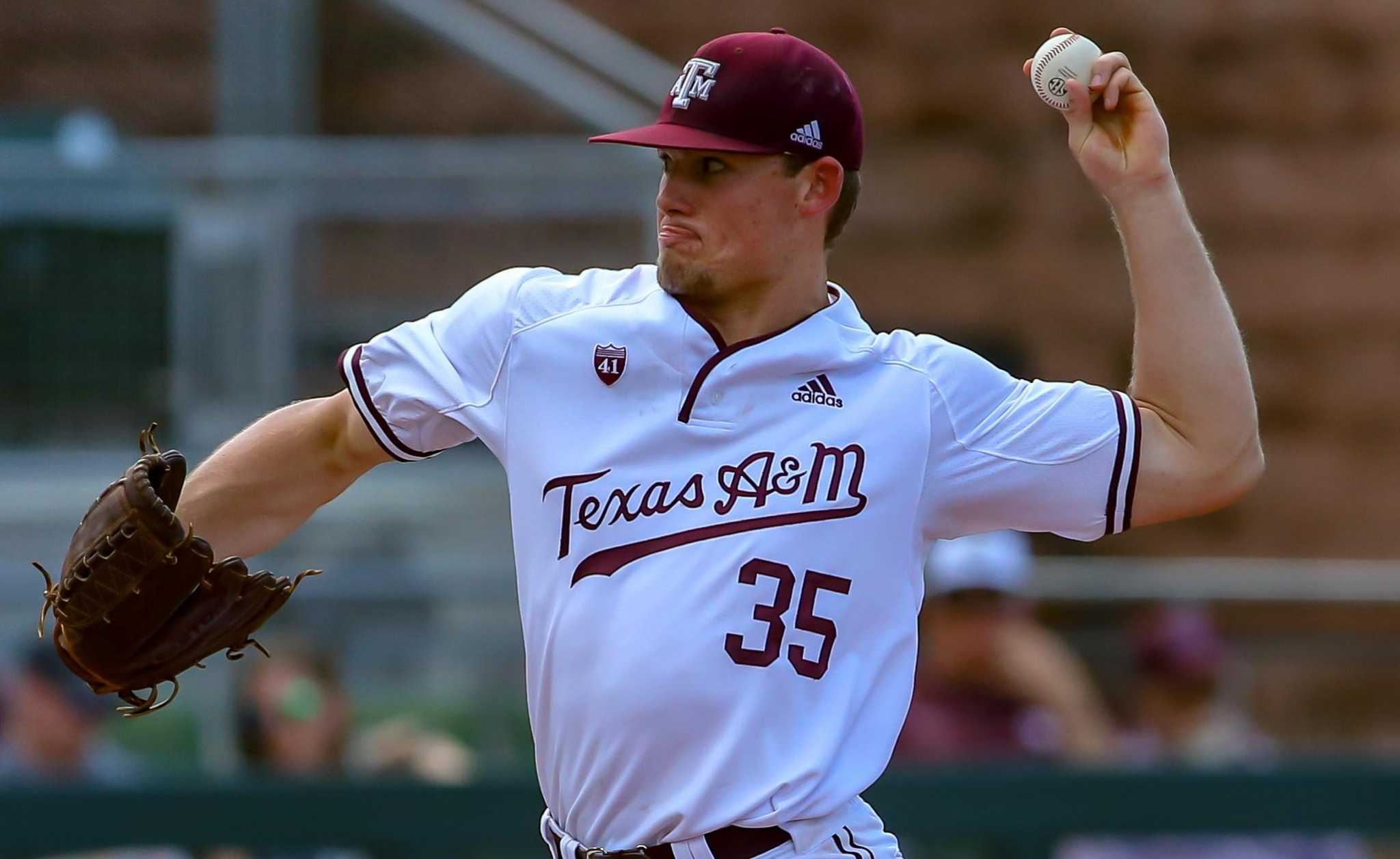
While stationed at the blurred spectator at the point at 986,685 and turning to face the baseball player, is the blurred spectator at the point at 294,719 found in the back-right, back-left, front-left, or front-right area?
front-right

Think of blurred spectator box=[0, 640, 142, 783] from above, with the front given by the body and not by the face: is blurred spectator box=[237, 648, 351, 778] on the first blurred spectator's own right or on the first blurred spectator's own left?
on the first blurred spectator's own left

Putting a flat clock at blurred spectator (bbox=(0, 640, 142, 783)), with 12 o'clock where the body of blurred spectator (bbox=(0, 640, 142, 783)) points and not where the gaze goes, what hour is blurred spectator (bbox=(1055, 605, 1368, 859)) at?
blurred spectator (bbox=(1055, 605, 1368, 859)) is roughly at 8 o'clock from blurred spectator (bbox=(0, 640, 142, 783)).

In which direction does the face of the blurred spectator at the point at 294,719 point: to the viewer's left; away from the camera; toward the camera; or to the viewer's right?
toward the camera

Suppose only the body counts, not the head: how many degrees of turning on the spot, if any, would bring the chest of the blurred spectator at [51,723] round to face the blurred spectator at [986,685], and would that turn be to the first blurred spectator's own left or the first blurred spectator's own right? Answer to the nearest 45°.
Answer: approximately 135° to the first blurred spectator's own left

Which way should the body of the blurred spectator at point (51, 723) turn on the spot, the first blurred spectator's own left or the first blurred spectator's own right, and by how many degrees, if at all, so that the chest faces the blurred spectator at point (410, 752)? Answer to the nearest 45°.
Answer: approximately 135° to the first blurred spectator's own left

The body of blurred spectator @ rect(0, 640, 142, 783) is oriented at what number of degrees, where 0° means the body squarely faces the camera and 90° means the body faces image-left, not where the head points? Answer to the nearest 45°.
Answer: approximately 45°
